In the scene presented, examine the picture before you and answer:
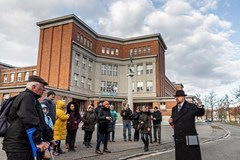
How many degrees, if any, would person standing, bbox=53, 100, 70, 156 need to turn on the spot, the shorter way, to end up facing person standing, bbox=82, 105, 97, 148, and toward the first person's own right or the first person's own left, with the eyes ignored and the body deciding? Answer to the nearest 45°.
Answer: approximately 45° to the first person's own left

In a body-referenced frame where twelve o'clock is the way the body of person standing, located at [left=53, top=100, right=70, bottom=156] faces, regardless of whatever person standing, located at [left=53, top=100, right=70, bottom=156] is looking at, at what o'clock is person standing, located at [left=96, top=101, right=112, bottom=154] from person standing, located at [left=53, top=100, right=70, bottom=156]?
person standing, located at [left=96, top=101, right=112, bottom=154] is roughly at 12 o'clock from person standing, located at [left=53, top=100, right=70, bottom=156].

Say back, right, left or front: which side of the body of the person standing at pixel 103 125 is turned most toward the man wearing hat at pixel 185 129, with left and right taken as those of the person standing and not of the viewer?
front

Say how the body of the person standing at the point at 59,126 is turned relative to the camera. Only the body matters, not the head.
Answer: to the viewer's right

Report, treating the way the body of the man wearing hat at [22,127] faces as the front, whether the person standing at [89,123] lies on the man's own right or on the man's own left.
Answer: on the man's own left

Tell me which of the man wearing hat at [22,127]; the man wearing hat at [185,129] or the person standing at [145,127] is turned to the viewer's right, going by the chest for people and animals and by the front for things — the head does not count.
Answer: the man wearing hat at [22,127]

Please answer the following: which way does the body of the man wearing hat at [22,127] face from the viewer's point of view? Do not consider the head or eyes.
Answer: to the viewer's right

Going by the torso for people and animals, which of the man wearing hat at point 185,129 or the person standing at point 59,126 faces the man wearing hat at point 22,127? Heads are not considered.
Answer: the man wearing hat at point 185,129

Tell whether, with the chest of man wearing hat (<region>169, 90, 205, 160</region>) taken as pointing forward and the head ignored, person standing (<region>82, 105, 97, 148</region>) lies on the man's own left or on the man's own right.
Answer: on the man's own right

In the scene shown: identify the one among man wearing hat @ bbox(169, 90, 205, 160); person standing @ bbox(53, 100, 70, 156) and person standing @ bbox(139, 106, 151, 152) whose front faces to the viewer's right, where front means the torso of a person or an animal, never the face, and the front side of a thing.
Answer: person standing @ bbox(53, 100, 70, 156)

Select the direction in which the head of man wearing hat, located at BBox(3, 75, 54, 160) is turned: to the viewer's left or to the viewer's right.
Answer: to the viewer's right
